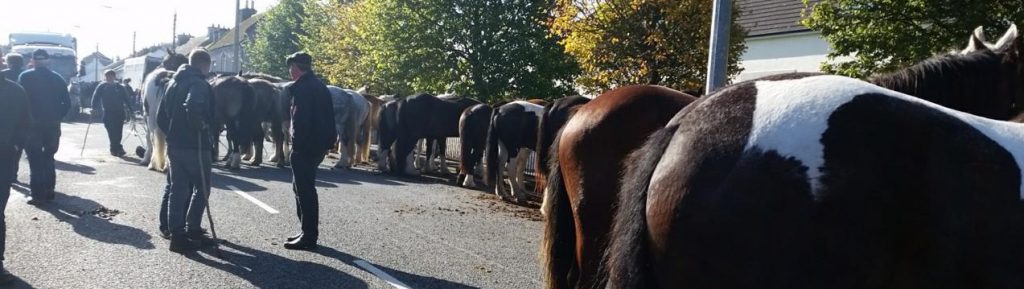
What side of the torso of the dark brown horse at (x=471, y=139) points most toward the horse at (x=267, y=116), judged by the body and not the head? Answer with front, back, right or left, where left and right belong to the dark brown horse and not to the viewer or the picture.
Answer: left

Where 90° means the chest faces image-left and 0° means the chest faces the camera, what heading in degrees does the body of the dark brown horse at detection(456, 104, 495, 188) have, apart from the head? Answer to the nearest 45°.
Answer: approximately 225°

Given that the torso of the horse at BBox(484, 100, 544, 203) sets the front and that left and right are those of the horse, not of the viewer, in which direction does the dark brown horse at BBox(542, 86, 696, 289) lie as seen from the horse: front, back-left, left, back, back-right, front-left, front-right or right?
back-right

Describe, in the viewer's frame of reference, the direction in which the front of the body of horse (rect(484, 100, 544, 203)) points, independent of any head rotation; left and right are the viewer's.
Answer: facing away from the viewer and to the right of the viewer

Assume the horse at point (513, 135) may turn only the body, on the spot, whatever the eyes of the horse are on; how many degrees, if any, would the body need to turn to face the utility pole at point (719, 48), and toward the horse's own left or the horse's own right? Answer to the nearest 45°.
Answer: approximately 90° to the horse's own right

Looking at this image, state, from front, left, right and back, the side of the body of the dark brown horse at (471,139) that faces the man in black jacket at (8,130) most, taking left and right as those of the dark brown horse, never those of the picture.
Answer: back

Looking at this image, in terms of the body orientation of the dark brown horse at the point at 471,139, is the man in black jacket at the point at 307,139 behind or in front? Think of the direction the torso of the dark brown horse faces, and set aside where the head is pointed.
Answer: behind

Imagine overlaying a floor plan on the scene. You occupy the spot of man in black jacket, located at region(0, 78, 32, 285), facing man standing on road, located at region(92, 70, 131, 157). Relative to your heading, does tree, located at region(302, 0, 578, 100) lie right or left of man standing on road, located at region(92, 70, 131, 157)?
right
